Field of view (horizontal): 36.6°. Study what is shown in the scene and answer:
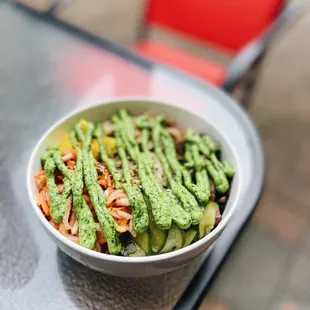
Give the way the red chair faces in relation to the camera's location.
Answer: facing the viewer and to the left of the viewer
